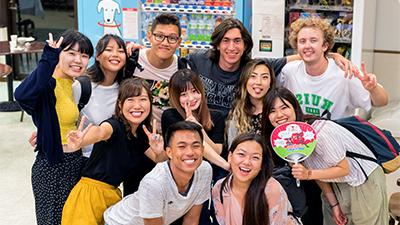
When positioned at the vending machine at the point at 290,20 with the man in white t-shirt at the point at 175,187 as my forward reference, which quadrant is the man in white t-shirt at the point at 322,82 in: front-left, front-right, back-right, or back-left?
front-left

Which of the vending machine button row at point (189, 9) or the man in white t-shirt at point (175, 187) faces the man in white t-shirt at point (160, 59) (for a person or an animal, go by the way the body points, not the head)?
the vending machine button row

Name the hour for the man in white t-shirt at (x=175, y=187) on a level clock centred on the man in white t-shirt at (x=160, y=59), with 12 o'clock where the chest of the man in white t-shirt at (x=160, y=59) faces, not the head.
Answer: the man in white t-shirt at (x=175, y=187) is roughly at 12 o'clock from the man in white t-shirt at (x=160, y=59).

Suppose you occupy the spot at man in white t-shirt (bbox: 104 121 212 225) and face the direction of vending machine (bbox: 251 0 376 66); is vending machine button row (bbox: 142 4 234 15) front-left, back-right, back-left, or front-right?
front-left

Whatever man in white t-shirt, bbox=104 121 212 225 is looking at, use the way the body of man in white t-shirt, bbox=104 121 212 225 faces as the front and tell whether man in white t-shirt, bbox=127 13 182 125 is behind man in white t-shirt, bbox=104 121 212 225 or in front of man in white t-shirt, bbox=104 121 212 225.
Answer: behind

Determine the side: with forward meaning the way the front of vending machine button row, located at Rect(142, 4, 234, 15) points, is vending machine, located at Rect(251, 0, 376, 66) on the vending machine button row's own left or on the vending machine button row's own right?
on the vending machine button row's own left

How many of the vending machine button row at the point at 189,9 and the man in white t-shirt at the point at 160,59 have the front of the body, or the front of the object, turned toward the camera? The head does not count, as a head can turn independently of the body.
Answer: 2

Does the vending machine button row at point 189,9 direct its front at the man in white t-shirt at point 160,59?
yes

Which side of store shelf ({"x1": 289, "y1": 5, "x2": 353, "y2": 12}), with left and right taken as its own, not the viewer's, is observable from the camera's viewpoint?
front

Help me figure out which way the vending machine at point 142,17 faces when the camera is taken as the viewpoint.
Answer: facing the viewer

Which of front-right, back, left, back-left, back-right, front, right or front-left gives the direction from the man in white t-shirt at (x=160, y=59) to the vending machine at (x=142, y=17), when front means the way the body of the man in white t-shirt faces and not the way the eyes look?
back

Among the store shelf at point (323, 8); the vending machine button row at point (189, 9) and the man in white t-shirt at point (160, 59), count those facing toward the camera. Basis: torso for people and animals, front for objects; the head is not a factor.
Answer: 3

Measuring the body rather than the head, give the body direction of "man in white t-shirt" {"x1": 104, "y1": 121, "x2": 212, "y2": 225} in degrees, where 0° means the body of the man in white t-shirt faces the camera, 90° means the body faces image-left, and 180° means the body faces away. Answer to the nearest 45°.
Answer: approximately 315°

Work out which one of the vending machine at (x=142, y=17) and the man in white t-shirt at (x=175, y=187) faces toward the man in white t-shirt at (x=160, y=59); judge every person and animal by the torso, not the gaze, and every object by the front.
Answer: the vending machine
